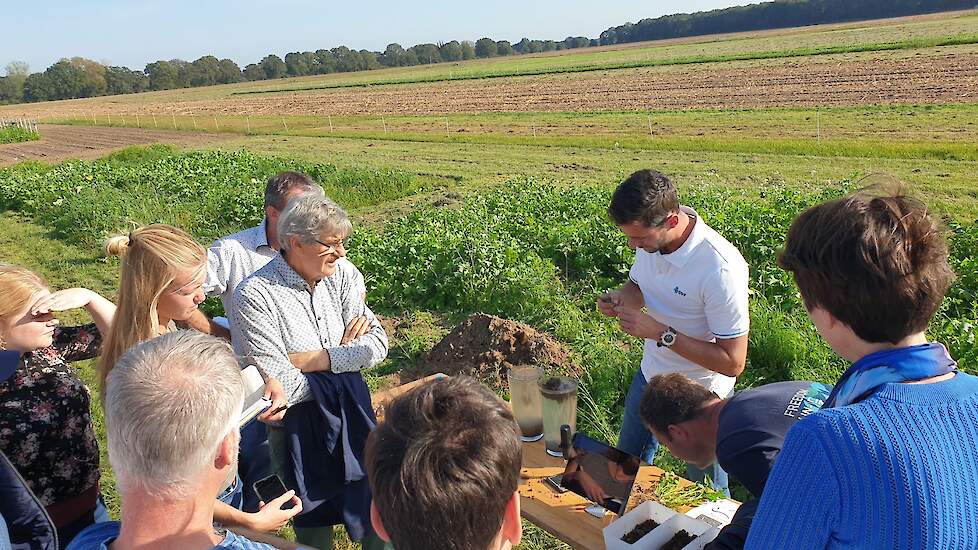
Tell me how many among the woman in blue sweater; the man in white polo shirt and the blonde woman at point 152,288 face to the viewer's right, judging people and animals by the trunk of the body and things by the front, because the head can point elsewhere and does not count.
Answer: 1

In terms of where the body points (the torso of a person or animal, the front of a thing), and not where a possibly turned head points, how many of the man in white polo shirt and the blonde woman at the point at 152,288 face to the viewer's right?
1

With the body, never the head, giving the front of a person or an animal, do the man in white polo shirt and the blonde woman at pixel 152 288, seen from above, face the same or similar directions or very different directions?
very different directions

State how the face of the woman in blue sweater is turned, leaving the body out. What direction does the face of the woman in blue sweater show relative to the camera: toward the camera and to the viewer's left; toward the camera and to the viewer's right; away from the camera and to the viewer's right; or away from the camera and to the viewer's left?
away from the camera and to the viewer's left

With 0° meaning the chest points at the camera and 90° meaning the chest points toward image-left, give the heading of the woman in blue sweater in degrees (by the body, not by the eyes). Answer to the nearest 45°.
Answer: approximately 135°

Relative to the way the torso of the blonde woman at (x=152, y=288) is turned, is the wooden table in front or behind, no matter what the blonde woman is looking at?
in front

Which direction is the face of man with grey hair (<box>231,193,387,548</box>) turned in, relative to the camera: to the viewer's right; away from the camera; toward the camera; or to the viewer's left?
to the viewer's right

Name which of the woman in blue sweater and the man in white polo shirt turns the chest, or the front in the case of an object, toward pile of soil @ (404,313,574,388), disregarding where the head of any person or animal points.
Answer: the woman in blue sweater

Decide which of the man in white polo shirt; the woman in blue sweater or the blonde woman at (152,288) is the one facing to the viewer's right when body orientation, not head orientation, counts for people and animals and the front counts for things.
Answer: the blonde woman

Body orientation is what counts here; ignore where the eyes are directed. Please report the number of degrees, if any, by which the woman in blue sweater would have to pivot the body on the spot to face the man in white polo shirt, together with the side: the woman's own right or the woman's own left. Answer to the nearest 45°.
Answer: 0° — they already face them

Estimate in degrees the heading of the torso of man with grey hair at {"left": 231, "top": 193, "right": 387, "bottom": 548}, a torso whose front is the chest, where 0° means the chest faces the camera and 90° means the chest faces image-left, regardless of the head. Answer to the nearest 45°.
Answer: approximately 315°

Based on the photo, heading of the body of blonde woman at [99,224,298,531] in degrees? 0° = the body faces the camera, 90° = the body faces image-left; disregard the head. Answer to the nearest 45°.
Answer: approximately 270°

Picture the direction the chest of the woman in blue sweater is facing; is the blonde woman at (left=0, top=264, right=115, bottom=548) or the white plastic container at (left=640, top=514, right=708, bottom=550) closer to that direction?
the white plastic container

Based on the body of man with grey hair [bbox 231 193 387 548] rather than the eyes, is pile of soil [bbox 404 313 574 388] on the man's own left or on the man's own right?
on the man's own left

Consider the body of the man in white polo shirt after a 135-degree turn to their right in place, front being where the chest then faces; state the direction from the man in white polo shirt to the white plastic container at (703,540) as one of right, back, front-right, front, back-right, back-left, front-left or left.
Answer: back

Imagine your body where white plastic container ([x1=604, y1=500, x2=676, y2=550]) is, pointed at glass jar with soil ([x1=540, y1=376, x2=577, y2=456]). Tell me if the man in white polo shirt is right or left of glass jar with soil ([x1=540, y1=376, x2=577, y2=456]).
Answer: right

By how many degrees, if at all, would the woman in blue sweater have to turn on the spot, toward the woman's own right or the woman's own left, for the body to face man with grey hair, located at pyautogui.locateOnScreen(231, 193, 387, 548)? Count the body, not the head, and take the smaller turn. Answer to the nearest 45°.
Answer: approximately 45° to the woman's own left
